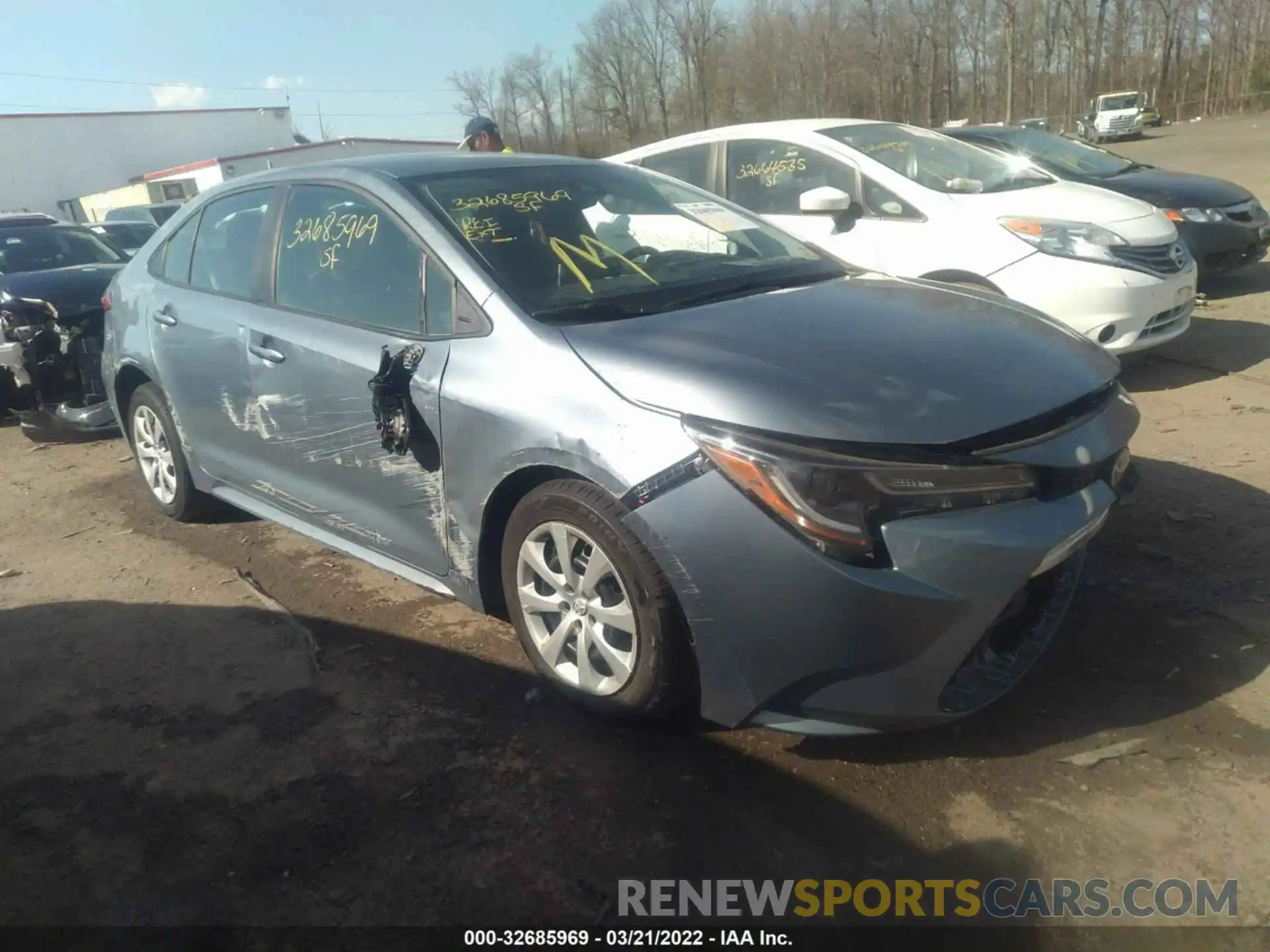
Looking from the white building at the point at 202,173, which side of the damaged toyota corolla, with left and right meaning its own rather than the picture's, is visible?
back

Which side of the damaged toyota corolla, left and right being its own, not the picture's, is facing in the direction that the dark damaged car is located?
back

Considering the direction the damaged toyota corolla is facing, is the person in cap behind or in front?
behind

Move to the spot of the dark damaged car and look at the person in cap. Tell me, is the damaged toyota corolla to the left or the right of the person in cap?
right

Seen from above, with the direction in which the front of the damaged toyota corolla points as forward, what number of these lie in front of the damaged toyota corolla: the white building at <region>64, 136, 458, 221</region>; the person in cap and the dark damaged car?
0
